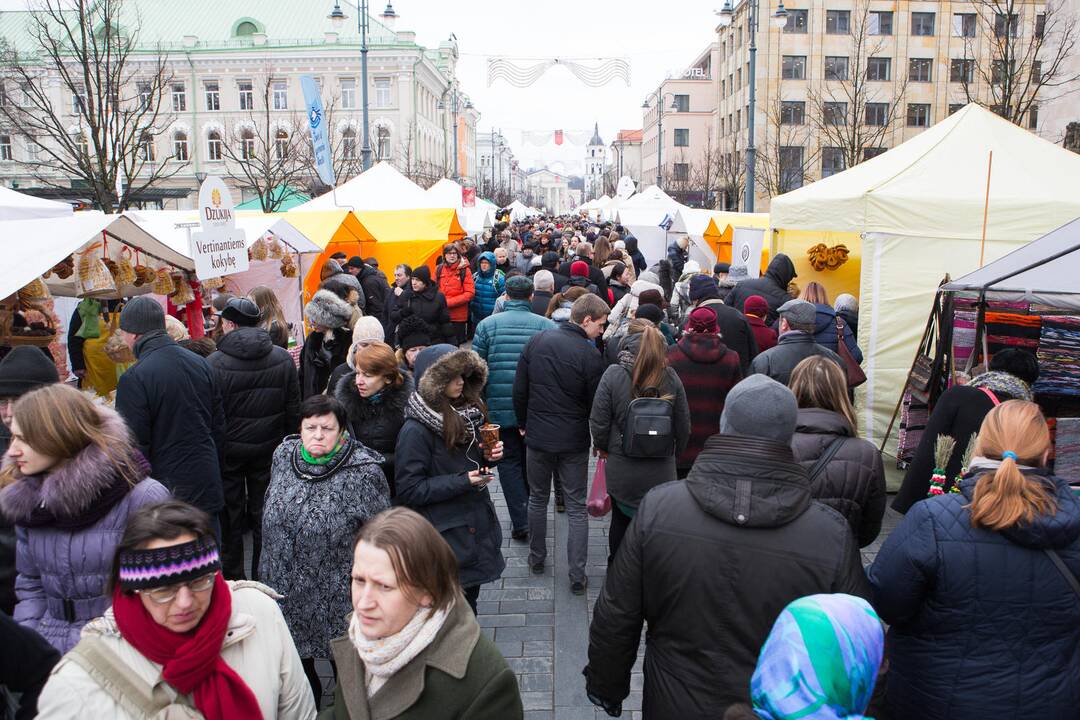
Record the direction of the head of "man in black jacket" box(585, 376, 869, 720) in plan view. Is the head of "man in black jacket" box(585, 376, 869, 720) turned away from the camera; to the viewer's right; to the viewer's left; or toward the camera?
away from the camera

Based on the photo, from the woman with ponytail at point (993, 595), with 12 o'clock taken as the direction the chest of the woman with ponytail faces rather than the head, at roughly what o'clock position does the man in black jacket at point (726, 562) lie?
The man in black jacket is roughly at 8 o'clock from the woman with ponytail.

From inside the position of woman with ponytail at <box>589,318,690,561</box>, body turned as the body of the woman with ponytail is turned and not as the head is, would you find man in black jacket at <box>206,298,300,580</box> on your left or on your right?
on your left

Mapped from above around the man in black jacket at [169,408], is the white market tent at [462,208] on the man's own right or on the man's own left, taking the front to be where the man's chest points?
on the man's own right

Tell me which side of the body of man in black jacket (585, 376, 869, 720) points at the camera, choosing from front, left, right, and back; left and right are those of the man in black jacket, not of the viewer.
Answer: back

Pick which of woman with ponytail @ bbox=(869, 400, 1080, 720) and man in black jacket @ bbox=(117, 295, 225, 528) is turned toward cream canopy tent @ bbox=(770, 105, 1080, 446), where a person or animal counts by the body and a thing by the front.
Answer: the woman with ponytail

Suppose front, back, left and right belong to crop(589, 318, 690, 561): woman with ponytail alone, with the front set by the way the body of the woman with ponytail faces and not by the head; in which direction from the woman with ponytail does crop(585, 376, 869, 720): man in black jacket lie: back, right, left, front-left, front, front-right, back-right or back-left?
back

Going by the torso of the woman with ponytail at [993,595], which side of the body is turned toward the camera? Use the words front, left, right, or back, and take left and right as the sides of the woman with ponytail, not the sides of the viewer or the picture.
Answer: back

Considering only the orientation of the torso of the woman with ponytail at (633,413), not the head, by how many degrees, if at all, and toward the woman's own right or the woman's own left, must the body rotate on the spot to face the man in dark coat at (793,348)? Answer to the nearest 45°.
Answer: approximately 45° to the woman's own right

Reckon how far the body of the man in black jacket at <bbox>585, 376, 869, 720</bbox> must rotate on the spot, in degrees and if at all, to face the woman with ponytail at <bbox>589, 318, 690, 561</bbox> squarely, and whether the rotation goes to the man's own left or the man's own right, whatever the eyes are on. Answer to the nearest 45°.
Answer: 0° — they already face them

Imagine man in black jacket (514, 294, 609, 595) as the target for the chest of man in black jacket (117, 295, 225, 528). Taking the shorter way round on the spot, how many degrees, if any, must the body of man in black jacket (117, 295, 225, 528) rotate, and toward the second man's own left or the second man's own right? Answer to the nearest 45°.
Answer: approximately 135° to the second man's own right

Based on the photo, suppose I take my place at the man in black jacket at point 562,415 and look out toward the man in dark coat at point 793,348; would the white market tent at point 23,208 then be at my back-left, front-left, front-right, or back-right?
back-left

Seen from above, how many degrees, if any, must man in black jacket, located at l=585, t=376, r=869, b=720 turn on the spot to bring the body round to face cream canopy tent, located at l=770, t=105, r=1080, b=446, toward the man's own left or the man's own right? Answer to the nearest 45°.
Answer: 0° — they already face it

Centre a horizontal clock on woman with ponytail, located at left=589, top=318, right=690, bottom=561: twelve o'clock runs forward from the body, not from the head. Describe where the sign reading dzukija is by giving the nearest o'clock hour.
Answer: The sign reading dzukija is roughly at 10 o'clock from the woman with ponytail.

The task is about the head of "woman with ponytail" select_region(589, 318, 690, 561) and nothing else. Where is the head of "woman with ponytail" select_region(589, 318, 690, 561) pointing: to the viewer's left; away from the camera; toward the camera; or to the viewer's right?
away from the camera

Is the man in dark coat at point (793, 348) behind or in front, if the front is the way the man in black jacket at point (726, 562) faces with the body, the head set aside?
in front
